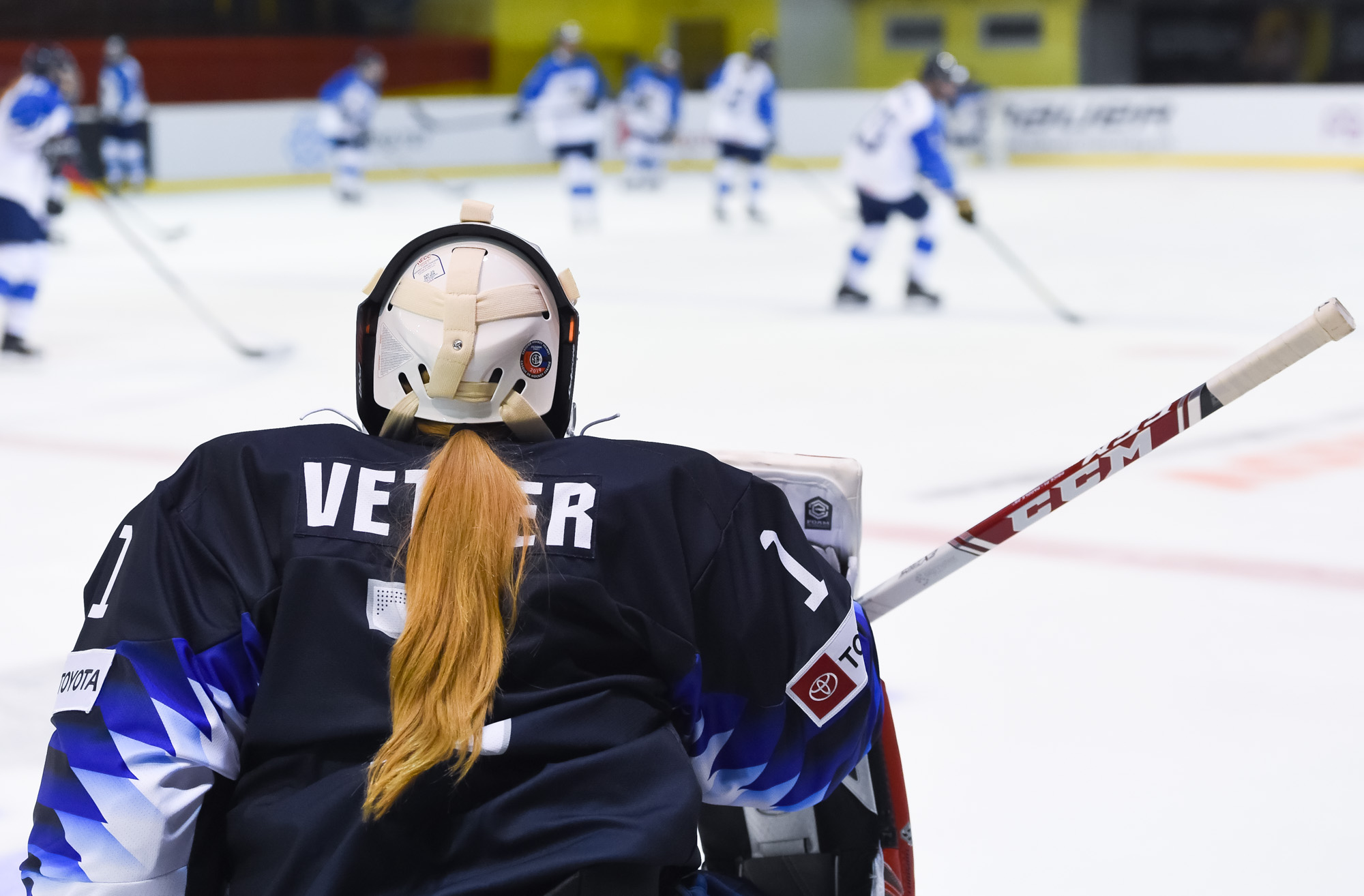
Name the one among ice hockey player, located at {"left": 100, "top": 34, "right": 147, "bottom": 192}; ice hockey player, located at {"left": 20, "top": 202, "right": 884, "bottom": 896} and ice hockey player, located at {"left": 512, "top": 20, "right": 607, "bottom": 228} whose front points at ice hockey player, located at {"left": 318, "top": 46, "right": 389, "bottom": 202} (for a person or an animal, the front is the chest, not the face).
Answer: ice hockey player, located at {"left": 20, "top": 202, "right": 884, "bottom": 896}

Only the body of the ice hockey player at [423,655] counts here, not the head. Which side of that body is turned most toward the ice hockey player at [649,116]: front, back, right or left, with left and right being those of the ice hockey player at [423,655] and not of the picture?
front

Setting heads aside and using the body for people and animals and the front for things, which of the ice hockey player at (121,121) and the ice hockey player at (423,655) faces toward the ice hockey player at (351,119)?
the ice hockey player at (423,655)

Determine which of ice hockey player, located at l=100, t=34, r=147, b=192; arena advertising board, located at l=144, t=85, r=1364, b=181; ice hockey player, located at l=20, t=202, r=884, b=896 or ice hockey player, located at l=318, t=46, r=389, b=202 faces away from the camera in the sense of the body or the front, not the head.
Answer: ice hockey player, located at l=20, t=202, r=884, b=896

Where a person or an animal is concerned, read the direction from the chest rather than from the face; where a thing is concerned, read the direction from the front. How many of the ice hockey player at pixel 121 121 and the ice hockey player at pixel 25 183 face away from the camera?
0

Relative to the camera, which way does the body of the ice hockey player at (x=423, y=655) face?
away from the camera

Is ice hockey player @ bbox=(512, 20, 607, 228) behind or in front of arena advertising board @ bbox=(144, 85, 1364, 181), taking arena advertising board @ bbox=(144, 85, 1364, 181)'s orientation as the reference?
in front

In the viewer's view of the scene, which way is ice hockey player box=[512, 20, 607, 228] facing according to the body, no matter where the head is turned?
toward the camera

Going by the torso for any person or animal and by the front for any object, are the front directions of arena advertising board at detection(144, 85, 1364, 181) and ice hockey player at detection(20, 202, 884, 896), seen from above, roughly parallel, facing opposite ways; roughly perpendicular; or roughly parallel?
roughly parallel, facing opposite ways

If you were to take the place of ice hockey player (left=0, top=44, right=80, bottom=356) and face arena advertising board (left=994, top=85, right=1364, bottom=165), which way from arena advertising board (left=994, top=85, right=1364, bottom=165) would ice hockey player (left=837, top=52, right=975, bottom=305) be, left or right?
right

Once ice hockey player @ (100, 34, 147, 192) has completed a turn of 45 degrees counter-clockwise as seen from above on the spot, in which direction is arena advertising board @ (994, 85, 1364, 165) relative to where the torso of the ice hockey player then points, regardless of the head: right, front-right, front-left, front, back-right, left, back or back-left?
left

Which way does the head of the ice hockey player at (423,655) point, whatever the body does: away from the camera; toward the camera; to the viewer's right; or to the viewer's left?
away from the camera

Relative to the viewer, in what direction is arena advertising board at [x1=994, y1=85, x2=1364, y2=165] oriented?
toward the camera

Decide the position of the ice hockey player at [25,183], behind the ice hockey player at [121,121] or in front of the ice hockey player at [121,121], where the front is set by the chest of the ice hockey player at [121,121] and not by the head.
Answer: in front
